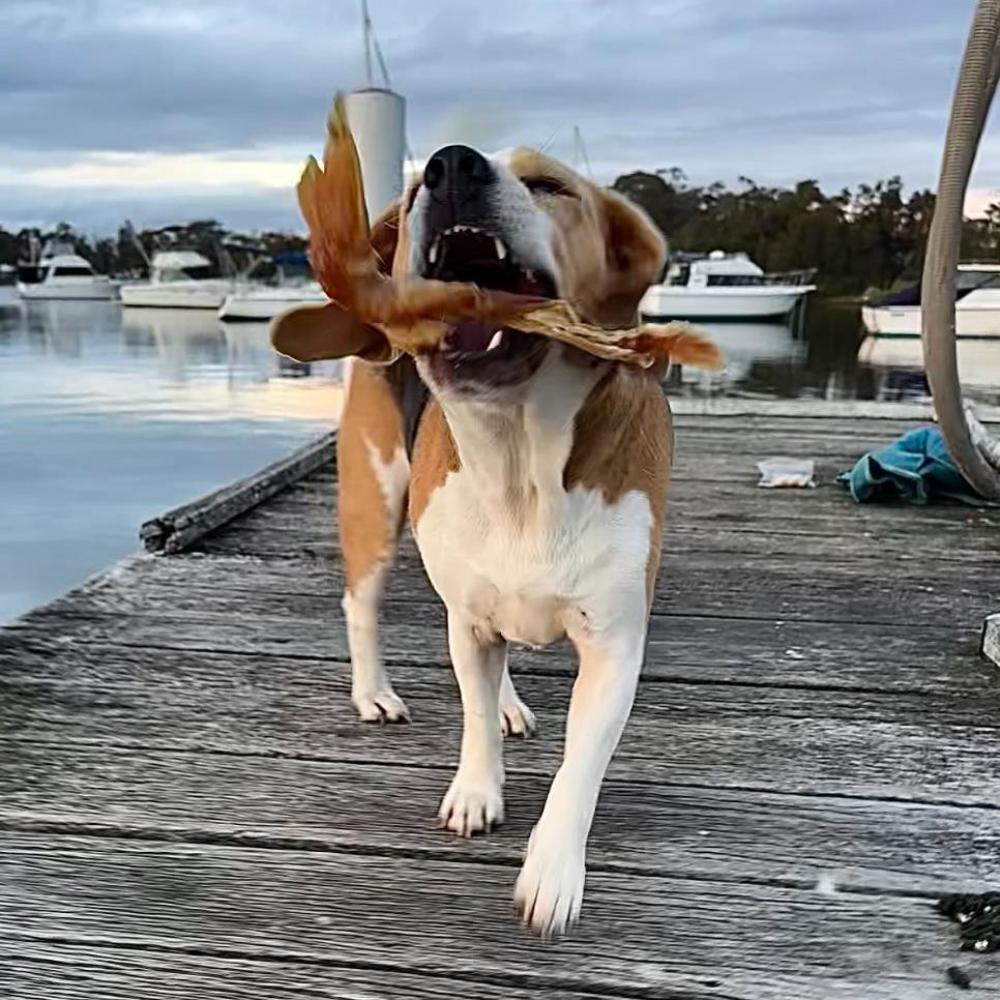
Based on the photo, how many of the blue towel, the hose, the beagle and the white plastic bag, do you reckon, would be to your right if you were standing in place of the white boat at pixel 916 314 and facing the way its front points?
4

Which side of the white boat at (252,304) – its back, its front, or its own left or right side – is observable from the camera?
right

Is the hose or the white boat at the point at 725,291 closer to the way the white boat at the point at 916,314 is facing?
the hose

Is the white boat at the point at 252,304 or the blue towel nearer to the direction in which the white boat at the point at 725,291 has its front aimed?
the blue towel

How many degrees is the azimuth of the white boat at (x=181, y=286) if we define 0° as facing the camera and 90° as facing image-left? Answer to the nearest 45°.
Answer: approximately 270°

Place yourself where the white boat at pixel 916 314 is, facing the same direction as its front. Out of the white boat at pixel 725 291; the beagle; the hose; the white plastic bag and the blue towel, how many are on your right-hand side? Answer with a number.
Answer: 4

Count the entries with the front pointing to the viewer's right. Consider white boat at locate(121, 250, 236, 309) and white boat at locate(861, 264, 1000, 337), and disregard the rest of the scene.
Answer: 2

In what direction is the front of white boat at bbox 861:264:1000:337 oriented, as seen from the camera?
facing to the right of the viewer

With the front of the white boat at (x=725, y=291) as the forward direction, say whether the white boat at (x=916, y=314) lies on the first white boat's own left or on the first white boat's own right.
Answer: on the first white boat's own right

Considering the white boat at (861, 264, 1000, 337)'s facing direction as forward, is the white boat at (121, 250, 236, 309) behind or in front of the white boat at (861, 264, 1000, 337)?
behind

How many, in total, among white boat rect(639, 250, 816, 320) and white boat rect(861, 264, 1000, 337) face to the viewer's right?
2

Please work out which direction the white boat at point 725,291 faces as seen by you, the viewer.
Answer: facing to the right of the viewer
